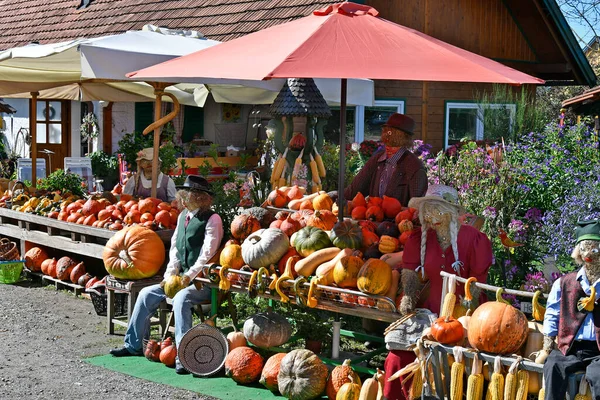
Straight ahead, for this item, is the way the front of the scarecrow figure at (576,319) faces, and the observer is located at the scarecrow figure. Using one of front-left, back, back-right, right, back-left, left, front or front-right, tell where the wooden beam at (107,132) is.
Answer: back-right

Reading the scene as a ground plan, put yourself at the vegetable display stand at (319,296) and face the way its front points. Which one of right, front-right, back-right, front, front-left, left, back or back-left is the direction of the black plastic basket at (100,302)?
right

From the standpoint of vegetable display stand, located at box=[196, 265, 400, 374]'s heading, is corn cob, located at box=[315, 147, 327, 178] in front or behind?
behind

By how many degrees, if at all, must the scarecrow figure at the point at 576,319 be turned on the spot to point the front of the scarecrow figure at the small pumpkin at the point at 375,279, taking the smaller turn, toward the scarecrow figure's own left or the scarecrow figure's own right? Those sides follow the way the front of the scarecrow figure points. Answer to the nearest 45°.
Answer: approximately 135° to the scarecrow figure's own right

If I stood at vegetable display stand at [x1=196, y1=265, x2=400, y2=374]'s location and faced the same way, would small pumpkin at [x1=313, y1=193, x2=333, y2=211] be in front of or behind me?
behind

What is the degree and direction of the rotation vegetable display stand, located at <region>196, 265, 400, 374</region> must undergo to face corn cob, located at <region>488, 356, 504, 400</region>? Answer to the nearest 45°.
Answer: approximately 90° to its left

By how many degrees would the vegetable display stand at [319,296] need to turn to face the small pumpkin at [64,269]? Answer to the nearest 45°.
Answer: approximately 90° to its right

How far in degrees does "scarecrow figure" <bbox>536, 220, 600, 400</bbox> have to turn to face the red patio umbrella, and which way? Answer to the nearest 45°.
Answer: approximately 135° to its right

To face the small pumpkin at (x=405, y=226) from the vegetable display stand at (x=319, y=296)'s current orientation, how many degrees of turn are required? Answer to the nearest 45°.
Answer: approximately 180°

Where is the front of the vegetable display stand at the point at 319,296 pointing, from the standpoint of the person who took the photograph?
facing the viewer and to the left of the viewer

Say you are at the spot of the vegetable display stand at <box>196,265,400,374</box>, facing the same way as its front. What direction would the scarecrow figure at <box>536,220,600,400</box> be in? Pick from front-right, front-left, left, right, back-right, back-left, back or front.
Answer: left

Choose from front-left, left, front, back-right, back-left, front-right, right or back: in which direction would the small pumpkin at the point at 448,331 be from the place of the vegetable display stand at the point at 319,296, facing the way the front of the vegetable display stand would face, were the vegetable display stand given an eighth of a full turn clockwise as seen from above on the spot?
back-left

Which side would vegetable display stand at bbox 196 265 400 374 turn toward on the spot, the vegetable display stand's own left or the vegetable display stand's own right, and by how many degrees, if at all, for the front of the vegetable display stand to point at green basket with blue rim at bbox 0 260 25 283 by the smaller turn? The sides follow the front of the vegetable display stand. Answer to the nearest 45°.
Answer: approximately 90° to the vegetable display stand's own right

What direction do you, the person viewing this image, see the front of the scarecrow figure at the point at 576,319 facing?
facing the viewer
